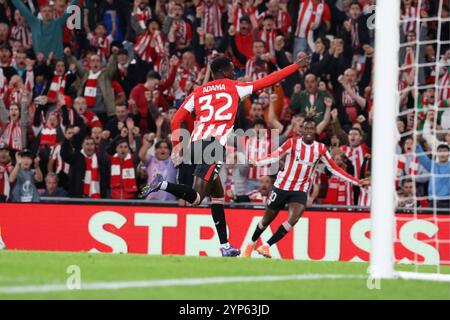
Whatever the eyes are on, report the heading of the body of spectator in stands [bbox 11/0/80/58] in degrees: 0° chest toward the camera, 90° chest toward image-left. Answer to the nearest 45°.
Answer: approximately 0°

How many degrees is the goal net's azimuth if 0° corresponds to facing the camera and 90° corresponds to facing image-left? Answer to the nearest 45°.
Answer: approximately 90°

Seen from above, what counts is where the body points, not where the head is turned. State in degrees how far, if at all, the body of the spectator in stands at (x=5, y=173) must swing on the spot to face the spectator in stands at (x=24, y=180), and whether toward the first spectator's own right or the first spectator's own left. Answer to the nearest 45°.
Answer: approximately 45° to the first spectator's own left
